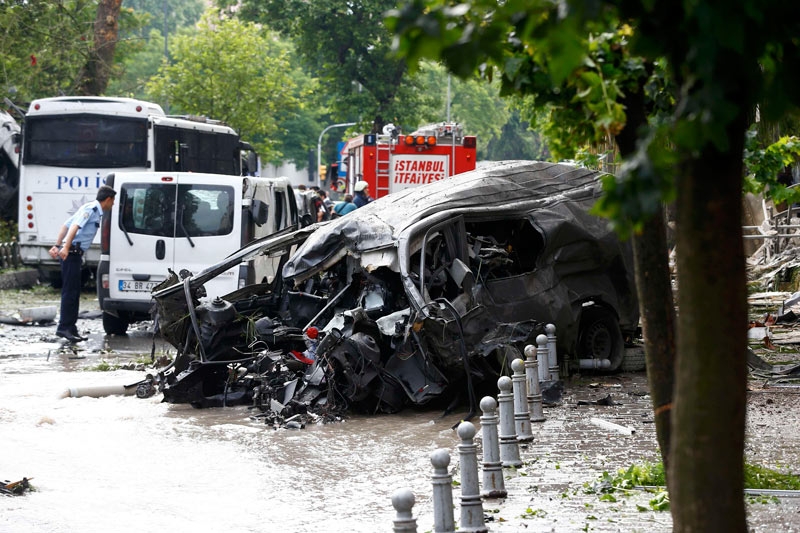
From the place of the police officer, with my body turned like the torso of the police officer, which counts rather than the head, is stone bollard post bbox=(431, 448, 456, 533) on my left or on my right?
on my right

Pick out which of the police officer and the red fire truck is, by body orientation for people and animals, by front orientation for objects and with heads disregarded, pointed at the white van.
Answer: the police officer

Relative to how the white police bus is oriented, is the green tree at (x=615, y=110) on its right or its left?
on its right

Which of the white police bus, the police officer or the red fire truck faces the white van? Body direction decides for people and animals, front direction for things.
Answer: the police officer

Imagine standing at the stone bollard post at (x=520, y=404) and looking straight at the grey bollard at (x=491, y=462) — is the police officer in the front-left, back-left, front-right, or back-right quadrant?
back-right

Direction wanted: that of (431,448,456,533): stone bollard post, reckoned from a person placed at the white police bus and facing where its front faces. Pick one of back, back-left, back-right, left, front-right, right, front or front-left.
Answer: back-right

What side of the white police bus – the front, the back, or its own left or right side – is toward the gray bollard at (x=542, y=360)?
back

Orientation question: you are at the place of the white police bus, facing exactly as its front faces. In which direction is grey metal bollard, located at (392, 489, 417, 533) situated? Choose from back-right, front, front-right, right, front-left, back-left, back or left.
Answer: back-right

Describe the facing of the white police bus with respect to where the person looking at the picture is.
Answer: facing away from the viewer and to the right of the viewer

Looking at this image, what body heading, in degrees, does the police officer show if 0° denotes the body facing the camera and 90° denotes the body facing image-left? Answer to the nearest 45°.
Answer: approximately 270°
